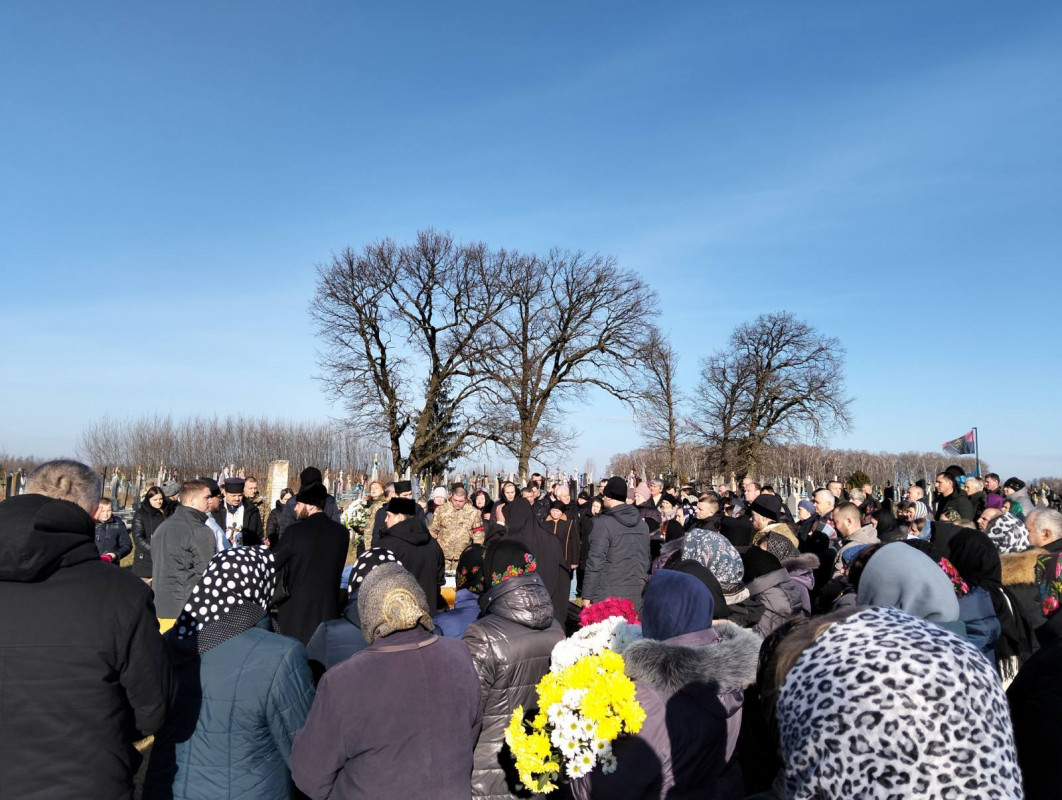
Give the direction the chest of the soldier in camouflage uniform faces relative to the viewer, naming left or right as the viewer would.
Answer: facing the viewer
